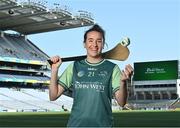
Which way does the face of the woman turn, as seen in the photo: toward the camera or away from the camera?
toward the camera

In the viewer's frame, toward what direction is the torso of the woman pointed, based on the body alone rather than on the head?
toward the camera
